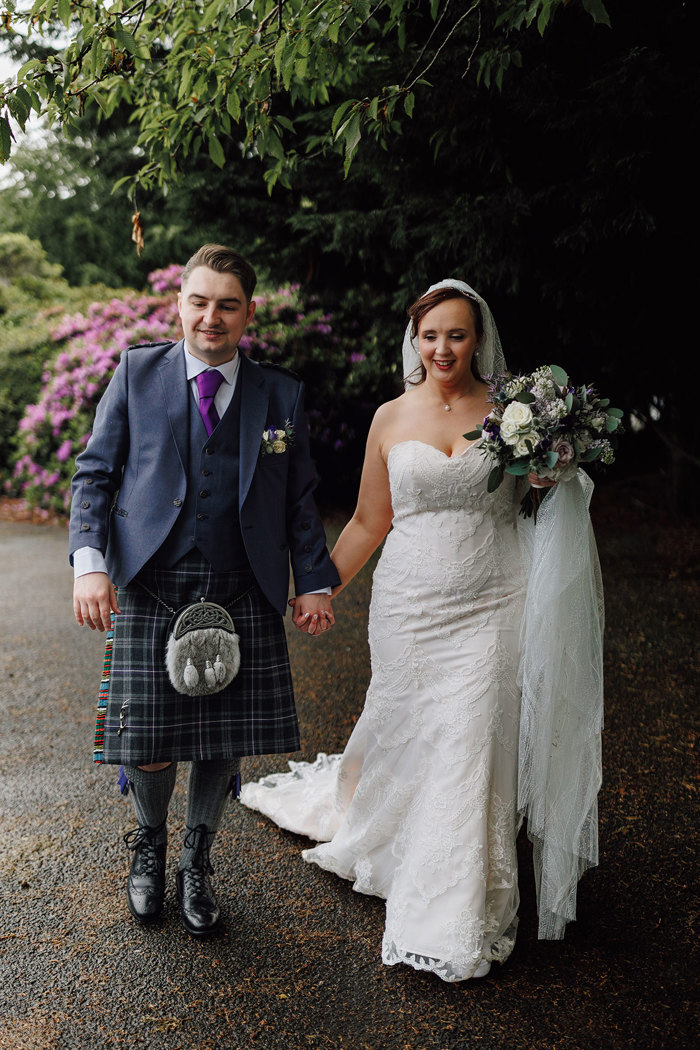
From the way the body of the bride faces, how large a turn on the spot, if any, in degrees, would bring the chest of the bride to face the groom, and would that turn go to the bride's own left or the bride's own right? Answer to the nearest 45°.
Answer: approximately 90° to the bride's own right

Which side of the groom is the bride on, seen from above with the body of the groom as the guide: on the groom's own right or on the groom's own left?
on the groom's own left

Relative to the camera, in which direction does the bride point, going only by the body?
toward the camera

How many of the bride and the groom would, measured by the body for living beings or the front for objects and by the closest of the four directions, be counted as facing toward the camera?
2

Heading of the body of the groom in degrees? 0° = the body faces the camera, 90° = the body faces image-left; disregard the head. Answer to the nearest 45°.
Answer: approximately 0°

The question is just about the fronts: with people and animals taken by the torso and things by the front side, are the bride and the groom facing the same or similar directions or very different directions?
same or similar directions

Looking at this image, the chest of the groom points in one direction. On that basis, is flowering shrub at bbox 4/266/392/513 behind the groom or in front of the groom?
behind

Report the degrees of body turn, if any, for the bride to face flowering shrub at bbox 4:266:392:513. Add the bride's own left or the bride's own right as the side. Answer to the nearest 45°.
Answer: approximately 180°

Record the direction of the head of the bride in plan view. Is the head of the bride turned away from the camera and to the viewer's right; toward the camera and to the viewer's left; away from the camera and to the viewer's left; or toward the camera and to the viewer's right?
toward the camera and to the viewer's left
